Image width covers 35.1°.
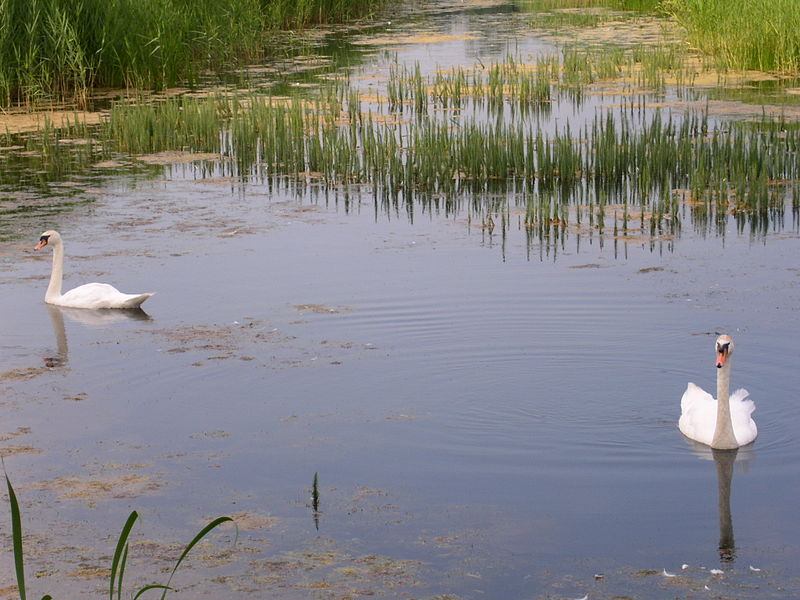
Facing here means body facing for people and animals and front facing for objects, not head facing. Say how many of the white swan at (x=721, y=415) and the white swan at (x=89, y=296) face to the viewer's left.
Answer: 1

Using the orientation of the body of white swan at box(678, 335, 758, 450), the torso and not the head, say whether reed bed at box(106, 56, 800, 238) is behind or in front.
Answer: behind

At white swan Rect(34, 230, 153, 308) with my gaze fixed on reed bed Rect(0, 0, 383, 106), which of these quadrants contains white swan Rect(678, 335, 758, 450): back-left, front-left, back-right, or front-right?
back-right

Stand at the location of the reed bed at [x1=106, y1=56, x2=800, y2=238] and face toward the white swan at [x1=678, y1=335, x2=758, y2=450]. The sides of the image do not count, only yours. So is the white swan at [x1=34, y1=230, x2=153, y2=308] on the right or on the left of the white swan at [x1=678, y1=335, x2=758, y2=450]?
right

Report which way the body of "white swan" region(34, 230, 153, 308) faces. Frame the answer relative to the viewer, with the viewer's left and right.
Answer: facing to the left of the viewer

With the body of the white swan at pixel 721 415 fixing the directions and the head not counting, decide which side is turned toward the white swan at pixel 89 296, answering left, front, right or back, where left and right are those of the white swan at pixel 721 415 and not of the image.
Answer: right

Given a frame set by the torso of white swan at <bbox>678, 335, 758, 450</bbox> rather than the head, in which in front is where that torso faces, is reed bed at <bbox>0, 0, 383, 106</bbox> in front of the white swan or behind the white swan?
behind

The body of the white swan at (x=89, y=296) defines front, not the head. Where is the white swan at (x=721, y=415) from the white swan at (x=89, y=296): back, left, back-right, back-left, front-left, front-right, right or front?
back-left
